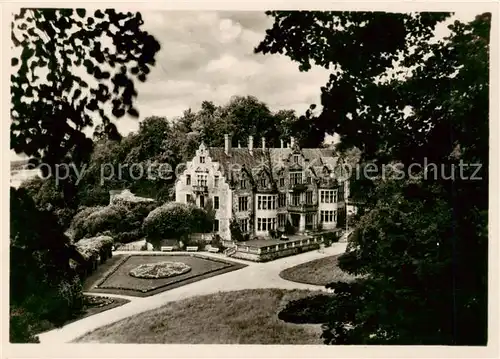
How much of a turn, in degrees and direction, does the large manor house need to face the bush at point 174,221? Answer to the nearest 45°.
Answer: approximately 135° to its right

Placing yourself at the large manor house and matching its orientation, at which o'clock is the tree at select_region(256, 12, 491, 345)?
The tree is roughly at 11 o'clock from the large manor house.

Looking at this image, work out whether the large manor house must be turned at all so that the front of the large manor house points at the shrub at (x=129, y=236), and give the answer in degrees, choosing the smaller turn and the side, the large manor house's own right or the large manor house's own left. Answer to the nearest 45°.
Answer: approximately 135° to the large manor house's own right

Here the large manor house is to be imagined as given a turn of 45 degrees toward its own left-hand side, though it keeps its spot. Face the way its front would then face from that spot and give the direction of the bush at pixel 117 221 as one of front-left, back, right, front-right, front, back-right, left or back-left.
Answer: back

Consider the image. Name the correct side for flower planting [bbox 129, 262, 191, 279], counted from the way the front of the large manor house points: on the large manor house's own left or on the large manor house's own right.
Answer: on the large manor house's own right

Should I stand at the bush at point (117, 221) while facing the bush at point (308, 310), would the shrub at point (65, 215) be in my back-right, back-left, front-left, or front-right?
back-right

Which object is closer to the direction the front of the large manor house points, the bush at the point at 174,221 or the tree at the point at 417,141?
the tree

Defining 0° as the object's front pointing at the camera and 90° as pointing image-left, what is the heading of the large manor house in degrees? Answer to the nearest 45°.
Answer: approximately 315°
